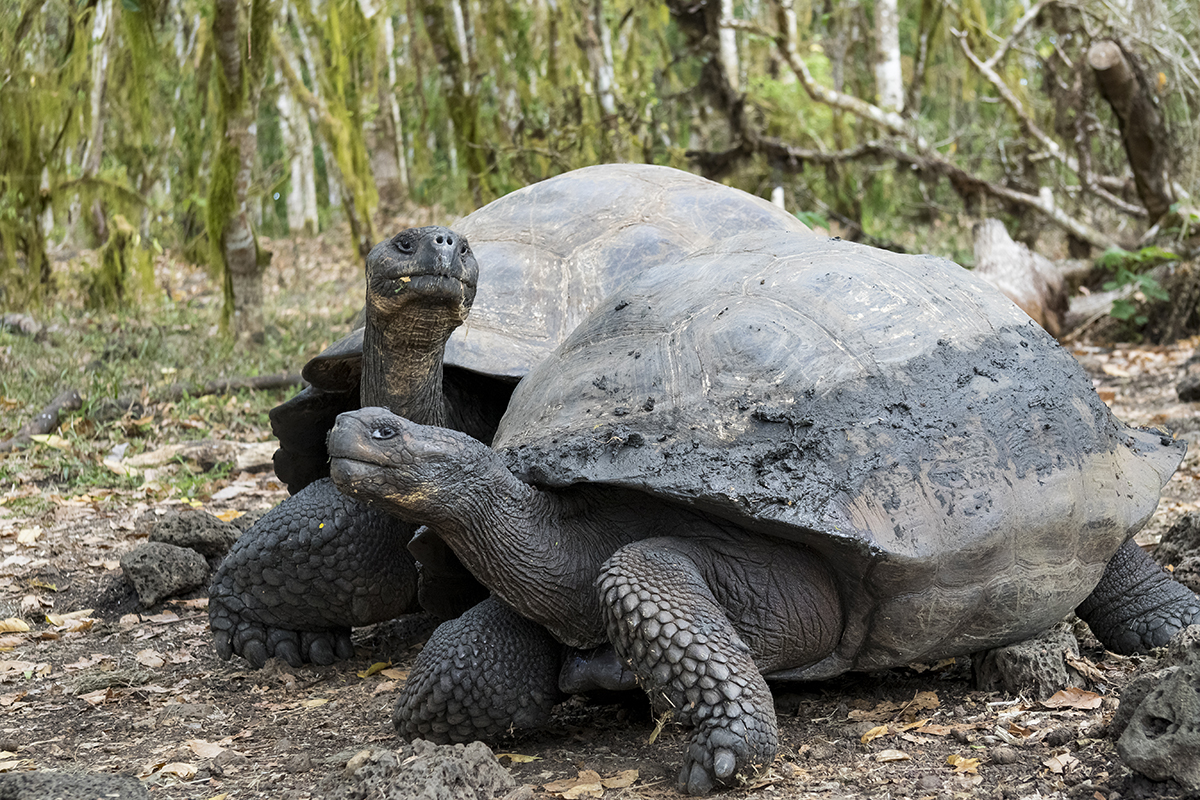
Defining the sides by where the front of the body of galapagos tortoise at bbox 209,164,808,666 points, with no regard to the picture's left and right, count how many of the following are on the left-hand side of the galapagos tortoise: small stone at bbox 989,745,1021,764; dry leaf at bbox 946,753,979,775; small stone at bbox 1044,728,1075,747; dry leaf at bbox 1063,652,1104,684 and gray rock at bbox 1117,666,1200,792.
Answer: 5

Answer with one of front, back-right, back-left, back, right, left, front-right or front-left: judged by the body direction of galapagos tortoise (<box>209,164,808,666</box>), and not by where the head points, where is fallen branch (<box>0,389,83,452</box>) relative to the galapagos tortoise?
right

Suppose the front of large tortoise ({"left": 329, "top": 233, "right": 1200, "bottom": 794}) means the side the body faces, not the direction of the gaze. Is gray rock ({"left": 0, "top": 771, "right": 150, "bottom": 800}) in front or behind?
in front

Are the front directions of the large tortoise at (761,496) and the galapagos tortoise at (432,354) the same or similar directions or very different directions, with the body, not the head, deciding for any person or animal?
same or similar directions

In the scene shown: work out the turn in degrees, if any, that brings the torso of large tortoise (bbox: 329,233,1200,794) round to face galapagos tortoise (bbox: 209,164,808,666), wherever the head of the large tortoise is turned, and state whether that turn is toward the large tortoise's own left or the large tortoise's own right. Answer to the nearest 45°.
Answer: approximately 90° to the large tortoise's own right

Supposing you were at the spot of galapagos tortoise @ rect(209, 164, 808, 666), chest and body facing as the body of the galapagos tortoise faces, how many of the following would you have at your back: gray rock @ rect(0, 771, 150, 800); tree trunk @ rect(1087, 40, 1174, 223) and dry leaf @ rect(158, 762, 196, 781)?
1

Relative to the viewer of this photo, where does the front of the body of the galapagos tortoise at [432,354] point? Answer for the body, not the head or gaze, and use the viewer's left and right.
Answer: facing the viewer and to the left of the viewer

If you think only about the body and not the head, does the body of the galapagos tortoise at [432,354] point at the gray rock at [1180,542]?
no

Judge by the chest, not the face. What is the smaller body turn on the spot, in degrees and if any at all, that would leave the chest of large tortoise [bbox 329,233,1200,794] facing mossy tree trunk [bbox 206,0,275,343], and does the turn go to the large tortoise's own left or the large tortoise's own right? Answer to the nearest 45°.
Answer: approximately 90° to the large tortoise's own right

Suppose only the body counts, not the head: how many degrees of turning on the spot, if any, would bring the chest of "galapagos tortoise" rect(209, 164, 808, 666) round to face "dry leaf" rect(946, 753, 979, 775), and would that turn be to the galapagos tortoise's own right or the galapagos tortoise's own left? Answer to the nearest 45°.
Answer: approximately 90° to the galapagos tortoise's own left

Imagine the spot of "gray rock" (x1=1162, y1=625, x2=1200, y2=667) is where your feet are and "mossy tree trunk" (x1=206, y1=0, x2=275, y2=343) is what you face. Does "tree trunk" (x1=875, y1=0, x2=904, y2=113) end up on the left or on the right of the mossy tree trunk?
right
